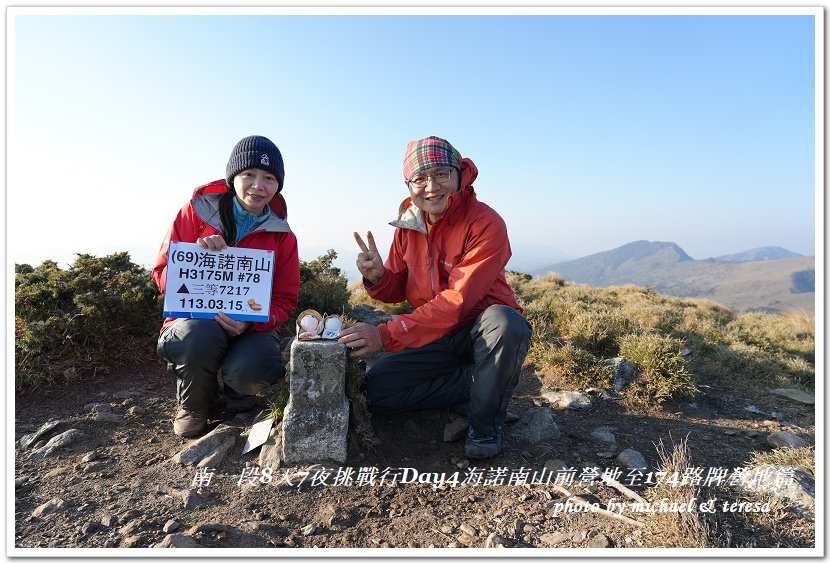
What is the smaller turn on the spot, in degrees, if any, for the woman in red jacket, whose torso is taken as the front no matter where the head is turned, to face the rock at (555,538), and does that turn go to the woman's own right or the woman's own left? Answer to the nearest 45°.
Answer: approximately 45° to the woman's own left

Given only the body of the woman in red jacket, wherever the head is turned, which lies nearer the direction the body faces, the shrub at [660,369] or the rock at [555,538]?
the rock

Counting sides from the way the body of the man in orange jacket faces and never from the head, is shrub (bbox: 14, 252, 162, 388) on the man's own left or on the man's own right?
on the man's own right

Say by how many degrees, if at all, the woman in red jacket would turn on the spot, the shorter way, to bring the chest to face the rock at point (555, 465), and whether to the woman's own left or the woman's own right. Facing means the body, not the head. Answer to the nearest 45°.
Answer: approximately 45° to the woman's own left

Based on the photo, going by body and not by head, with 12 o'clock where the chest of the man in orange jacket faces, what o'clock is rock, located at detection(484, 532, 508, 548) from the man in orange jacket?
The rock is roughly at 10 o'clock from the man in orange jacket.

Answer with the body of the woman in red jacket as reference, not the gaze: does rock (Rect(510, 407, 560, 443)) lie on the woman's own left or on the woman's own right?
on the woman's own left

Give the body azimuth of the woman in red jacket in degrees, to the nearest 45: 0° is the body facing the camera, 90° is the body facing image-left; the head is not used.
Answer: approximately 0°

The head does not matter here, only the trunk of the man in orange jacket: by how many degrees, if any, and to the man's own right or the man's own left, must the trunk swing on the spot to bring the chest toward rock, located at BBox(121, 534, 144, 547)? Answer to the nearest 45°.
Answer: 0° — they already face it

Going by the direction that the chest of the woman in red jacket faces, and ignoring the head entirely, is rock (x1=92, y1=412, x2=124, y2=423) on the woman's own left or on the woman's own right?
on the woman's own right
